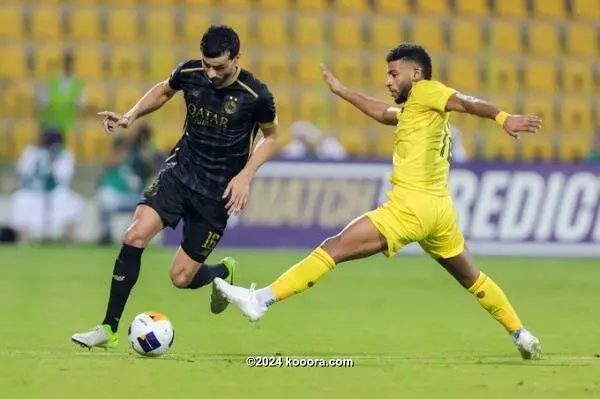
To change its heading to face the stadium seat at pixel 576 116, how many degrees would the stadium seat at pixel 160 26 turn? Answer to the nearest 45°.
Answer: approximately 90° to its left

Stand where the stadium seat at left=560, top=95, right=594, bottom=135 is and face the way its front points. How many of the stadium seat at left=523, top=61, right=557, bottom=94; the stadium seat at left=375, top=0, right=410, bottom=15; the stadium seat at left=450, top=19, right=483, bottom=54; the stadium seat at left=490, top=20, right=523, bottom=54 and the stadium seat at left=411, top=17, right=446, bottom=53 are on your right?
5

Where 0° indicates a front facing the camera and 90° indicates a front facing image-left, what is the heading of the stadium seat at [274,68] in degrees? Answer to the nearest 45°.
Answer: approximately 0°

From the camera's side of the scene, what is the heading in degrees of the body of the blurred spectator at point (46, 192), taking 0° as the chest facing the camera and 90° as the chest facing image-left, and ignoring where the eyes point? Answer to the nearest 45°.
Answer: approximately 0°

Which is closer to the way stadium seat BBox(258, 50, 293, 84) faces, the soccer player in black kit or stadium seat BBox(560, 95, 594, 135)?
the soccer player in black kit

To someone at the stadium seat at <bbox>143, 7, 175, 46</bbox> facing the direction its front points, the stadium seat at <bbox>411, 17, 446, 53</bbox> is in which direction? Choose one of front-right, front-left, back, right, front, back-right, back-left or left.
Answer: left

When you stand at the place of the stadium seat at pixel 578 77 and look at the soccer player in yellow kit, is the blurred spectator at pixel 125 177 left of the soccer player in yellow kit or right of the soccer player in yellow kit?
right

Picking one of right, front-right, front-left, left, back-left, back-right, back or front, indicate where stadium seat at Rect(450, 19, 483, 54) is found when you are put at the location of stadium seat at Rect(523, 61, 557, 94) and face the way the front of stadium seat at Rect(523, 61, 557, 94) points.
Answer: right

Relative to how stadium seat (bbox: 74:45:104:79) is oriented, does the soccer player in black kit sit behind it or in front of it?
in front

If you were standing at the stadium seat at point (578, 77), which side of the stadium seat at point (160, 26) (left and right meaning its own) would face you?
left

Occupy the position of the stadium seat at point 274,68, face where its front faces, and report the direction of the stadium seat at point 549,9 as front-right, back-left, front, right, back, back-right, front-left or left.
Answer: left

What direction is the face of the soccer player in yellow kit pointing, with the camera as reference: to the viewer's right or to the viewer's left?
to the viewer's left

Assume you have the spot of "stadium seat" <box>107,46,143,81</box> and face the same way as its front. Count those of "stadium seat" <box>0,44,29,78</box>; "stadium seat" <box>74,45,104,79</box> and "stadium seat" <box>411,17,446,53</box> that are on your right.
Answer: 2

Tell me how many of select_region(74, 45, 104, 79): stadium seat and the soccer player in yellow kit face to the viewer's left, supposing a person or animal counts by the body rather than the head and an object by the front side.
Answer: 1

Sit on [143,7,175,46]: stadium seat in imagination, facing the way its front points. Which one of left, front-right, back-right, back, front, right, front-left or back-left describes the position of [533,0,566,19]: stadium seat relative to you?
left
